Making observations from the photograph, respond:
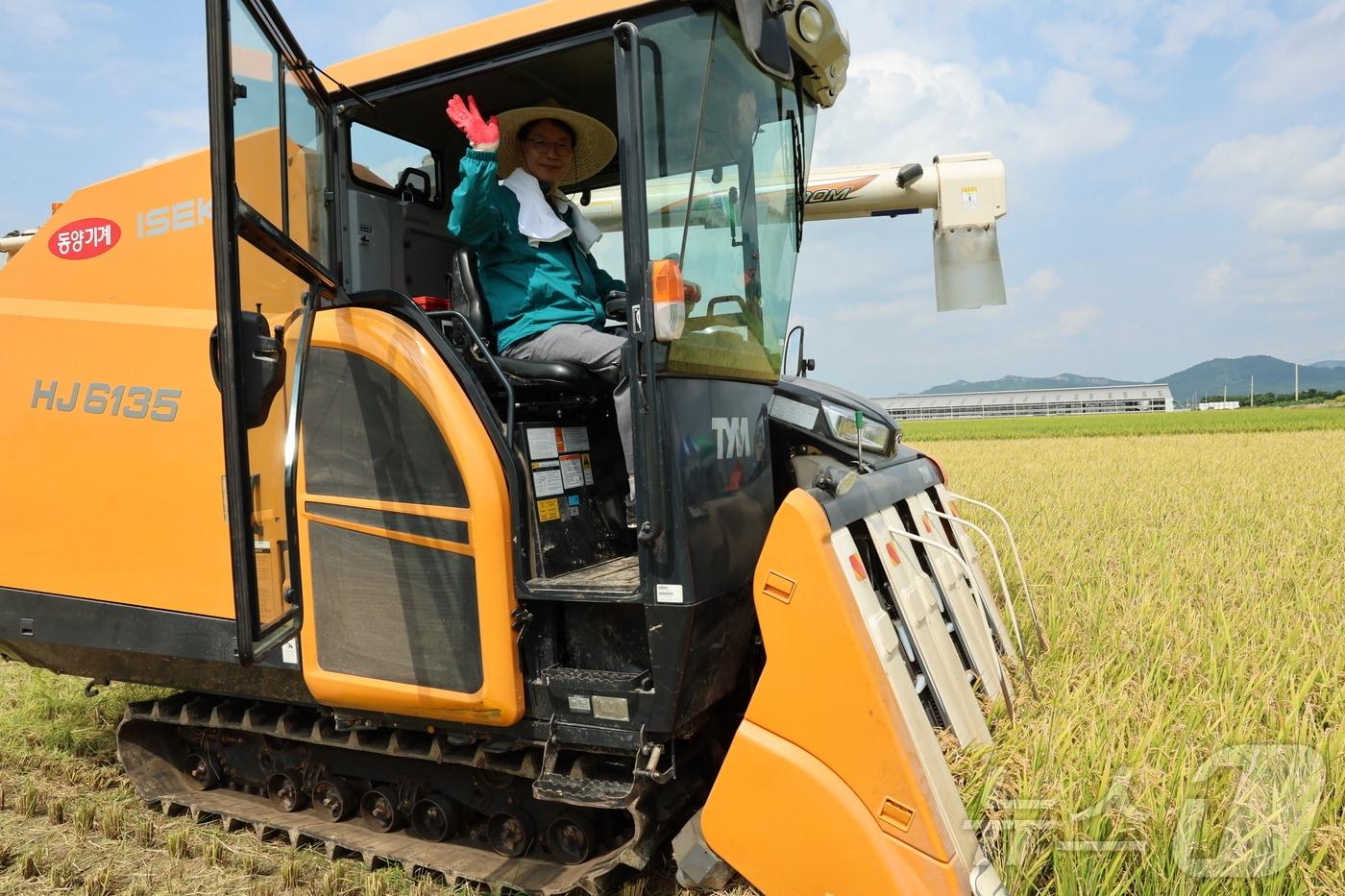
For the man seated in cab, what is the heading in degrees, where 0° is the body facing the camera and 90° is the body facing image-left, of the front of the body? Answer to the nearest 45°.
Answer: approximately 315°

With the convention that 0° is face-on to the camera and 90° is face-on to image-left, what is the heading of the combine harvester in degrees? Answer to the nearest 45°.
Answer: approximately 315°
